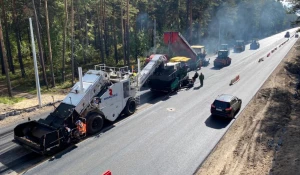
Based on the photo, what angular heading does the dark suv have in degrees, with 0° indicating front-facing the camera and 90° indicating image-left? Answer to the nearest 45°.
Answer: approximately 225°

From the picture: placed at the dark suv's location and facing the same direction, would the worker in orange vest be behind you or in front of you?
behind

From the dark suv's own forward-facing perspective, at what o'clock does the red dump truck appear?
The red dump truck is roughly at 10 o'clock from the dark suv.

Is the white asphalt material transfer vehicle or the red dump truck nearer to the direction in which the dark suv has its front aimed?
the red dump truck
